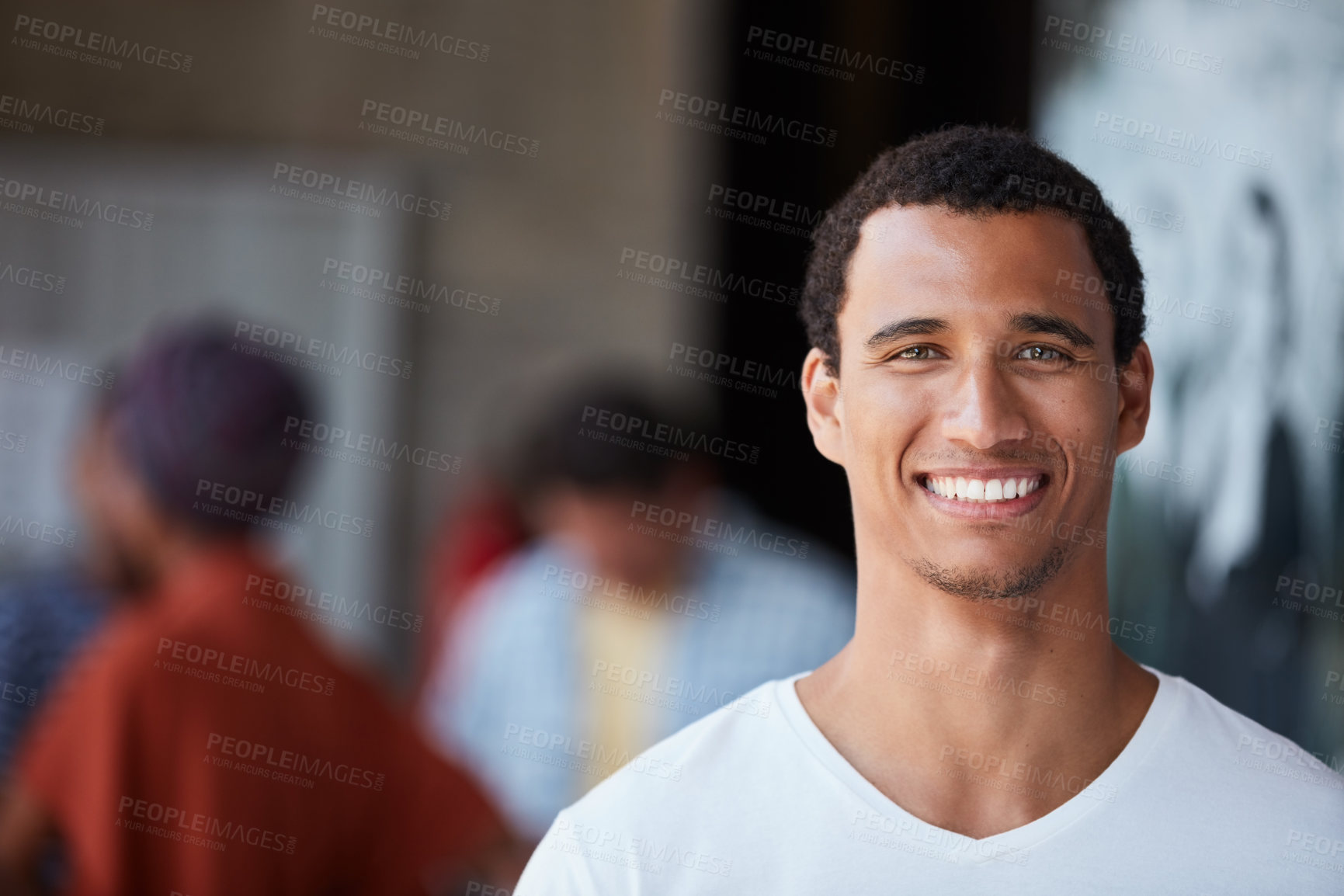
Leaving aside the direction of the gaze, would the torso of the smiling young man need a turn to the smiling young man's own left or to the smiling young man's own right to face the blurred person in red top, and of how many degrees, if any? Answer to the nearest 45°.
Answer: approximately 135° to the smiling young man's own right

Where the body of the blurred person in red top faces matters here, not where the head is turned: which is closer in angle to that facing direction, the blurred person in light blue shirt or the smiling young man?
the blurred person in light blue shirt

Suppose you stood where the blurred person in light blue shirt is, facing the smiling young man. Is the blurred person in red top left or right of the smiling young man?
right

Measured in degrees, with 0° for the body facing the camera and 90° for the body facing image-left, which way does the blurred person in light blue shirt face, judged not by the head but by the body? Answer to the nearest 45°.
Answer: approximately 0°

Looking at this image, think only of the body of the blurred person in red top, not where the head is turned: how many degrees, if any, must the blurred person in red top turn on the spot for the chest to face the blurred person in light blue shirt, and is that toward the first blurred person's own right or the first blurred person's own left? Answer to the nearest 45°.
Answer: approximately 90° to the first blurred person's own right

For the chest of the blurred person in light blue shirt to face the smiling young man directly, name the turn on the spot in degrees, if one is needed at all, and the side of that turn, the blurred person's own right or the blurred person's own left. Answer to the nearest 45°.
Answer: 0° — they already face them

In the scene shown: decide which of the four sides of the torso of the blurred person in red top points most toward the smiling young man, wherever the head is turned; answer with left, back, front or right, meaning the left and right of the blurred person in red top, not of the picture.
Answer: back

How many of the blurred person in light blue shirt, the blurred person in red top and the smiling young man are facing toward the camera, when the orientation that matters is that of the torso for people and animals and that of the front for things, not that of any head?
2
